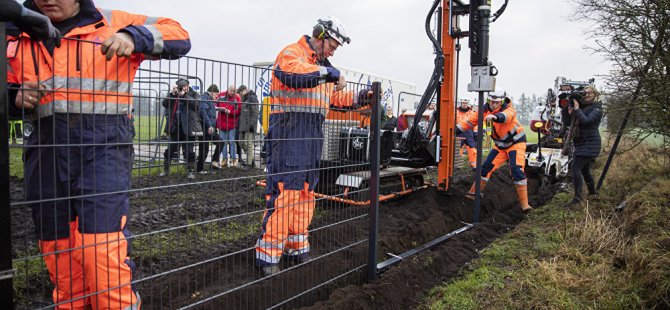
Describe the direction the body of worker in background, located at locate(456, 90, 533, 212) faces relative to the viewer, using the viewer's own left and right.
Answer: facing the viewer and to the left of the viewer

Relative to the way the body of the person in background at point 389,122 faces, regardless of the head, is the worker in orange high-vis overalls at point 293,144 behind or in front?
in front

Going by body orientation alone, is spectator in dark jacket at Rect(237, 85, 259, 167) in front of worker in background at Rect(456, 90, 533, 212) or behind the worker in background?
in front

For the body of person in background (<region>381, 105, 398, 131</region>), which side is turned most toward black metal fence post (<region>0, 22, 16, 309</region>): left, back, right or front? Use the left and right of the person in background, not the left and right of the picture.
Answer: front

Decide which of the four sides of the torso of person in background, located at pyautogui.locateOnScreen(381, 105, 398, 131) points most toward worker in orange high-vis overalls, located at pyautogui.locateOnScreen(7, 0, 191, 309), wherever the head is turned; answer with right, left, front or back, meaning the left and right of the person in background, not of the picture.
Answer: front

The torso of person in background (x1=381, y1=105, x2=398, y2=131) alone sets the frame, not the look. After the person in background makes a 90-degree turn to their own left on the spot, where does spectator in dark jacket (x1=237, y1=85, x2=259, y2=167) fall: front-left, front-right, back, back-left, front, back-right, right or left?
right

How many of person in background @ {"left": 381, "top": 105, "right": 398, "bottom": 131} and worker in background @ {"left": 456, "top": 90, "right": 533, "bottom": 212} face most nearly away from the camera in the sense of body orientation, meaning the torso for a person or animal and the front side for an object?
0

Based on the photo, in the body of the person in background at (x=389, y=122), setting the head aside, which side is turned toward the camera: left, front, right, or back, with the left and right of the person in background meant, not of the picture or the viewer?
front

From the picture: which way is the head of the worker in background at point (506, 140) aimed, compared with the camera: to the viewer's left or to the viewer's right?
to the viewer's left

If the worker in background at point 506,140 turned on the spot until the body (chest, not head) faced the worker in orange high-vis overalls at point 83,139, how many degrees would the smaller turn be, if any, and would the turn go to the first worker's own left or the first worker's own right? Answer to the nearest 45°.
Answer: approximately 45° to the first worker's own left

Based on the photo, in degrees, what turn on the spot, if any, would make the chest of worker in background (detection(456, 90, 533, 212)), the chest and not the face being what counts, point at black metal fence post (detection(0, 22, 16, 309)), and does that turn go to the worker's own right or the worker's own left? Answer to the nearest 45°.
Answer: approximately 45° to the worker's own left

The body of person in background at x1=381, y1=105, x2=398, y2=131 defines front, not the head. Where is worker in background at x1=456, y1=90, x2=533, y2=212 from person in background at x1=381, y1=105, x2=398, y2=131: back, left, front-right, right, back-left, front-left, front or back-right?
front-left
